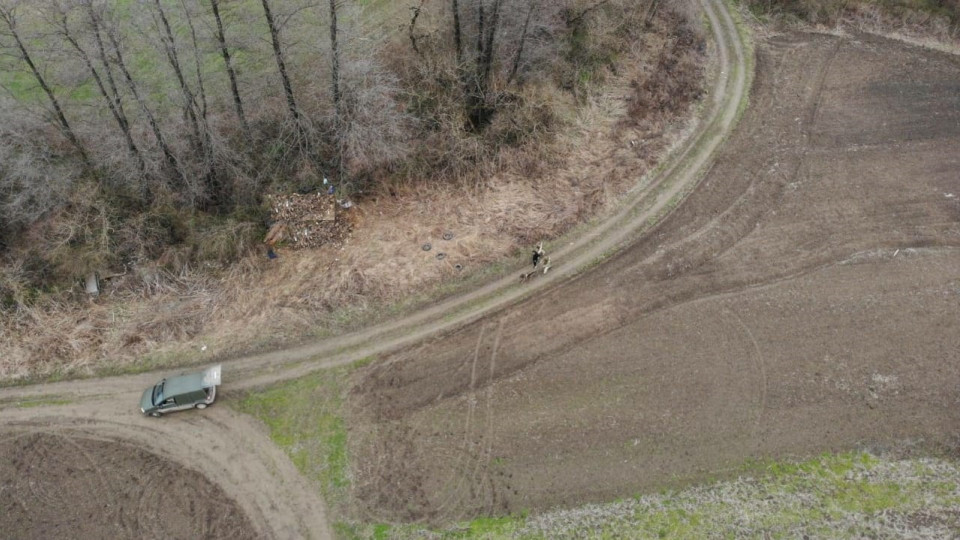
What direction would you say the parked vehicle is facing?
to the viewer's left
